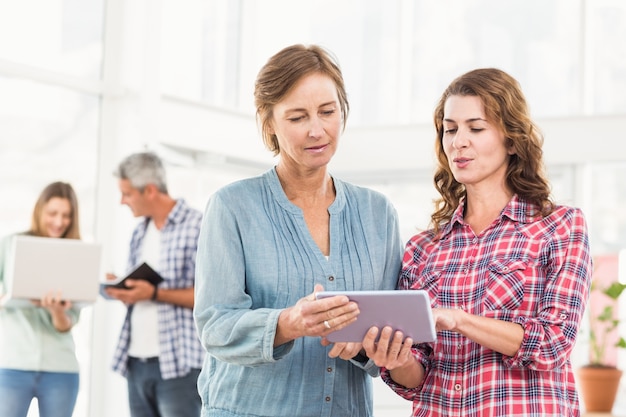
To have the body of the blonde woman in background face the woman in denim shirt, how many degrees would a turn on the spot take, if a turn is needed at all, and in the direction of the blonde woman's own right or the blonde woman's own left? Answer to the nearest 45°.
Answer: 0° — they already face them

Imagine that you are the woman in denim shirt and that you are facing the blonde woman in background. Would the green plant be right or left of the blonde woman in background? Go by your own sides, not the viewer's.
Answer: right

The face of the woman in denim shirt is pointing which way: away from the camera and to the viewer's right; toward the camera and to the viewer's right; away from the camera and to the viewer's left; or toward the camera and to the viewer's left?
toward the camera and to the viewer's right

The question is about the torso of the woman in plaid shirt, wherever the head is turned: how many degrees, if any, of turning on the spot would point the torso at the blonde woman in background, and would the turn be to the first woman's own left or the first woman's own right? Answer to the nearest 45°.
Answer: approximately 90° to the first woman's own right

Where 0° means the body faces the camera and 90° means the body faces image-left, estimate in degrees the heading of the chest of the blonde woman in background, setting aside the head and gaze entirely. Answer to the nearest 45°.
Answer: approximately 0°

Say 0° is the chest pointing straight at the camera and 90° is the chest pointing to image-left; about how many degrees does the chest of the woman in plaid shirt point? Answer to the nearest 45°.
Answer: approximately 45°

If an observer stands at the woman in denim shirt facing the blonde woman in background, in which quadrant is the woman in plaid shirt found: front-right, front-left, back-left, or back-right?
back-right

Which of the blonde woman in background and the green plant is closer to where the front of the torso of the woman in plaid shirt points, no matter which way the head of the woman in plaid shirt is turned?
the blonde woman in background
